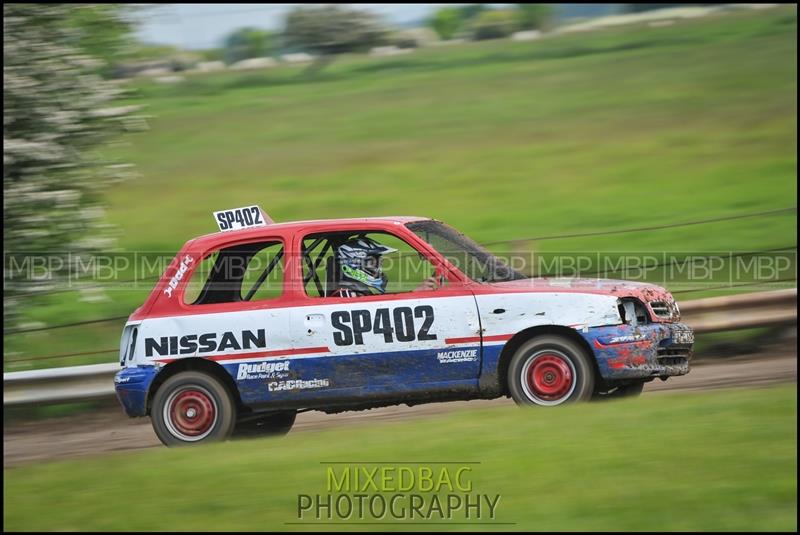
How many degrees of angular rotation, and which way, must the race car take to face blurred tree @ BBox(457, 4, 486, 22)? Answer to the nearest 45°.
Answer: approximately 90° to its left

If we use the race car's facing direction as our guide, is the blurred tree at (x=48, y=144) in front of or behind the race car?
behind

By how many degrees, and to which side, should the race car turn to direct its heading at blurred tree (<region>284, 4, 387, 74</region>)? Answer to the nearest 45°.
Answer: approximately 90° to its left

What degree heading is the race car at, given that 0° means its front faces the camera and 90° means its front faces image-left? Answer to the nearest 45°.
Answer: approximately 270°

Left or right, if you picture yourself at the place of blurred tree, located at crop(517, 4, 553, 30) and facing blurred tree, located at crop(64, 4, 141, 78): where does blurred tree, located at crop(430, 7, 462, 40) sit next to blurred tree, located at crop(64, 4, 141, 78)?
right

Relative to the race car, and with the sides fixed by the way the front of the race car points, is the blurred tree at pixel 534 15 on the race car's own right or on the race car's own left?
on the race car's own left

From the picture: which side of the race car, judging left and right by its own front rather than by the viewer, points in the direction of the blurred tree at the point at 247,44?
left

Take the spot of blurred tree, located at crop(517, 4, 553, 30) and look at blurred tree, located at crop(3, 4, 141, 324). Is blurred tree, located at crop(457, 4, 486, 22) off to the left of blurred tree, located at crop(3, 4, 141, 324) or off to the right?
right
